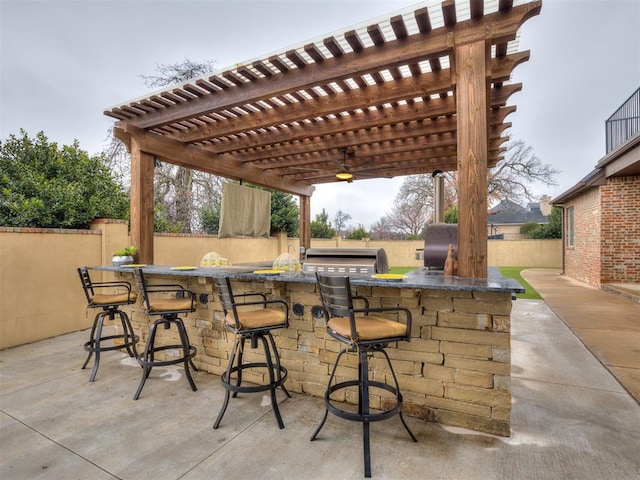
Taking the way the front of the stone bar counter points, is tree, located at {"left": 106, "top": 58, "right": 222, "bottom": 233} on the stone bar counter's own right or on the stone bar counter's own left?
on the stone bar counter's own right

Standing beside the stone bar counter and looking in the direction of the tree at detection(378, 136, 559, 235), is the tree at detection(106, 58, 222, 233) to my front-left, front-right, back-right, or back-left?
front-left

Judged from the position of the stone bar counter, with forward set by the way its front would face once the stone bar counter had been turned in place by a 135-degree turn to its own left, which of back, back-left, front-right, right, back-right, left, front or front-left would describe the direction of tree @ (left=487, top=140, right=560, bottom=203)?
front-left

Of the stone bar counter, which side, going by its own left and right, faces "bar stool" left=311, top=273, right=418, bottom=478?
front

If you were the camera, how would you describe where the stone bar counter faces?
facing the viewer and to the left of the viewer

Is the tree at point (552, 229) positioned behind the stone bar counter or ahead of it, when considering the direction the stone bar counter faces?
behind

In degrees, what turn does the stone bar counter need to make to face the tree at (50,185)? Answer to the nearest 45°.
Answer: approximately 90° to its right

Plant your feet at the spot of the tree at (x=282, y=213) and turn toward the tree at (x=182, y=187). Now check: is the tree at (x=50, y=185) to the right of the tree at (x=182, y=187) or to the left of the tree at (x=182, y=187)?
left

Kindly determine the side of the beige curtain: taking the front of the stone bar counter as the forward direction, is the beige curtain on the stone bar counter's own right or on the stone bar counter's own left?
on the stone bar counter's own right

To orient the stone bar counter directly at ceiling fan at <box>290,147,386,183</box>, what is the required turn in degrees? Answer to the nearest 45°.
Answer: approximately 135° to its right

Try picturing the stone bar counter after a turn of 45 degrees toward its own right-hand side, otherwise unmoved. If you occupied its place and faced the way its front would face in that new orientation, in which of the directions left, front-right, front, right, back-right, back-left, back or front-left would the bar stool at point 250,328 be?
front

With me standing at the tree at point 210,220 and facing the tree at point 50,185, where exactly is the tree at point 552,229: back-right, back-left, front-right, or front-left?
back-left
